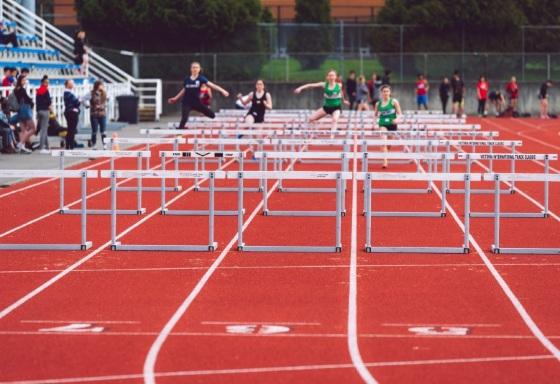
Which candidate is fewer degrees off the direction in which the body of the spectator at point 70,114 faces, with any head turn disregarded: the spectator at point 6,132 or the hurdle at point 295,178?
the hurdle

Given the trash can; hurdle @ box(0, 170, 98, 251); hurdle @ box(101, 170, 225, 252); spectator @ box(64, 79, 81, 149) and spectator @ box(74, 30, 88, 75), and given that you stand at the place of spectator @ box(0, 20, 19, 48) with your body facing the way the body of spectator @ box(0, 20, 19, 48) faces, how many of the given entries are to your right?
3

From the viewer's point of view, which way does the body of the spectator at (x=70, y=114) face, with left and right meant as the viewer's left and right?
facing to the right of the viewer

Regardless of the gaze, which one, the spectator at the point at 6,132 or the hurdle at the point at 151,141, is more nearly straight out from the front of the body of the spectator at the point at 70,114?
the hurdle

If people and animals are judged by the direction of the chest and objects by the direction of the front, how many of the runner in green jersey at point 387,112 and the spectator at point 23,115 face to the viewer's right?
1

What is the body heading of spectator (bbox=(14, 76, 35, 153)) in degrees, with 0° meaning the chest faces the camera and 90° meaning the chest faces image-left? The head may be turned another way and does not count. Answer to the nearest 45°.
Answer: approximately 270°

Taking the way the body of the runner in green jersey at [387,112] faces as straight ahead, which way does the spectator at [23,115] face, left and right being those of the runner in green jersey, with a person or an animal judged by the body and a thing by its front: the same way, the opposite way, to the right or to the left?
to the left

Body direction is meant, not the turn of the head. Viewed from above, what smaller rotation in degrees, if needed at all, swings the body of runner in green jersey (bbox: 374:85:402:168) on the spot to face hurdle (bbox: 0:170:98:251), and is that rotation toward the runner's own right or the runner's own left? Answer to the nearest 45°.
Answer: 0° — they already face it

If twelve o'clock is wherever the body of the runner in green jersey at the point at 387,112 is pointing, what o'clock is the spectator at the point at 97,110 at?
The spectator is roughly at 4 o'clock from the runner in green jersey.

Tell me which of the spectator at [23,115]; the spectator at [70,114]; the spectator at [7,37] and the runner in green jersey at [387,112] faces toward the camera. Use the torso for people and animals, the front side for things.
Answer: the runner in green jersey
